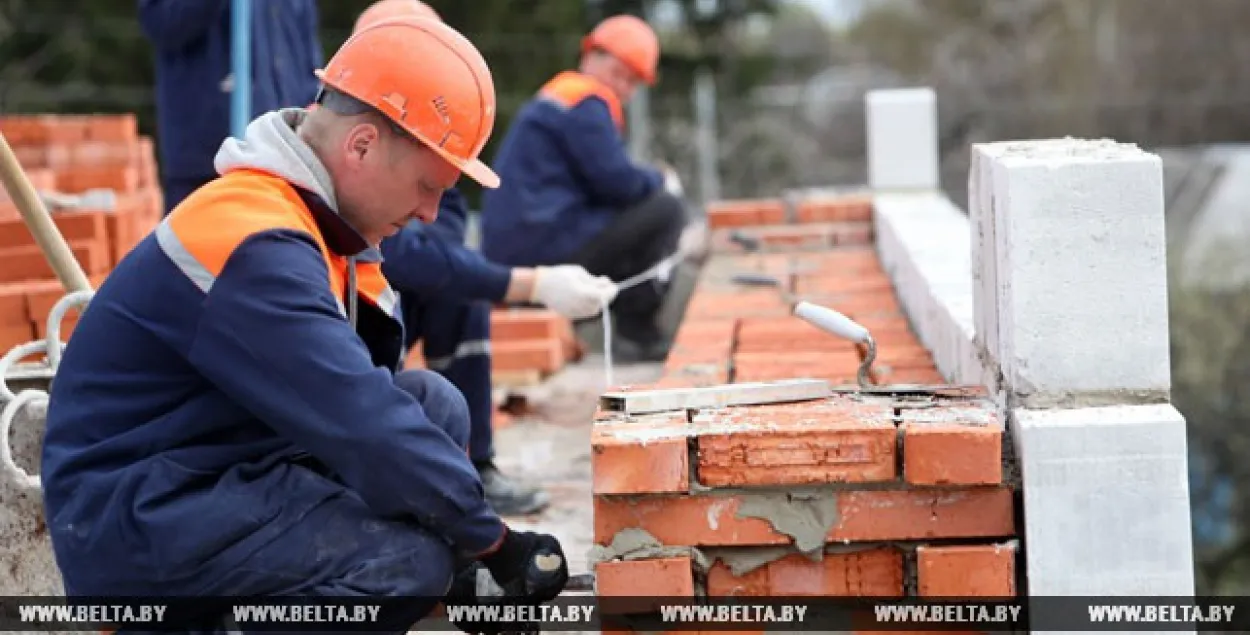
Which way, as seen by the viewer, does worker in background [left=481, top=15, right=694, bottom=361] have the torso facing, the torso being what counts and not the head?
to the viewer's right

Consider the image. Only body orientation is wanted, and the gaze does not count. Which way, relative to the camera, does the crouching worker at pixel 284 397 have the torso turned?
to the viewer's right

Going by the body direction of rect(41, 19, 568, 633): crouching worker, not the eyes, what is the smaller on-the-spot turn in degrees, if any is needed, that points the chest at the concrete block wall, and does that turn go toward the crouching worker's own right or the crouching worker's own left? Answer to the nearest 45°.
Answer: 0° — they already face it

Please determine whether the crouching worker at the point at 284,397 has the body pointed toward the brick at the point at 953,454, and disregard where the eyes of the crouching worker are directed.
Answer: yes

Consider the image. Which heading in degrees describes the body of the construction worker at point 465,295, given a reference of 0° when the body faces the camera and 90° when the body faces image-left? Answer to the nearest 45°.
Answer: approximately 270°

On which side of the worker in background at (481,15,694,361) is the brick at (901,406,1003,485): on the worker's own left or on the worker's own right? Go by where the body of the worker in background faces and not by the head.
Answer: on the worker's own right

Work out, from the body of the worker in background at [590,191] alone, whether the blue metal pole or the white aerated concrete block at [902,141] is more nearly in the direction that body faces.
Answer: the white aerated concrete block

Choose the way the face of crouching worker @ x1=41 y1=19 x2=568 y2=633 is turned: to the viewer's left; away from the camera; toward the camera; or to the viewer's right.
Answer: to the viewer's right

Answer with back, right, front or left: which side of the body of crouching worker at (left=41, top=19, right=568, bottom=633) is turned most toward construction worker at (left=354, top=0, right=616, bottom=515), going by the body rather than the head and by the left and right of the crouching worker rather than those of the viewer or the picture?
left

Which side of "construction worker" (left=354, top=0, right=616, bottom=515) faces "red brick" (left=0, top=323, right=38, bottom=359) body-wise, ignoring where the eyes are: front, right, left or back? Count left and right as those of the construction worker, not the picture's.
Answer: back

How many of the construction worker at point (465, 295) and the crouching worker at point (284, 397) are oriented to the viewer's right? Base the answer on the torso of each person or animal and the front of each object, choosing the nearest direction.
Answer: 2
